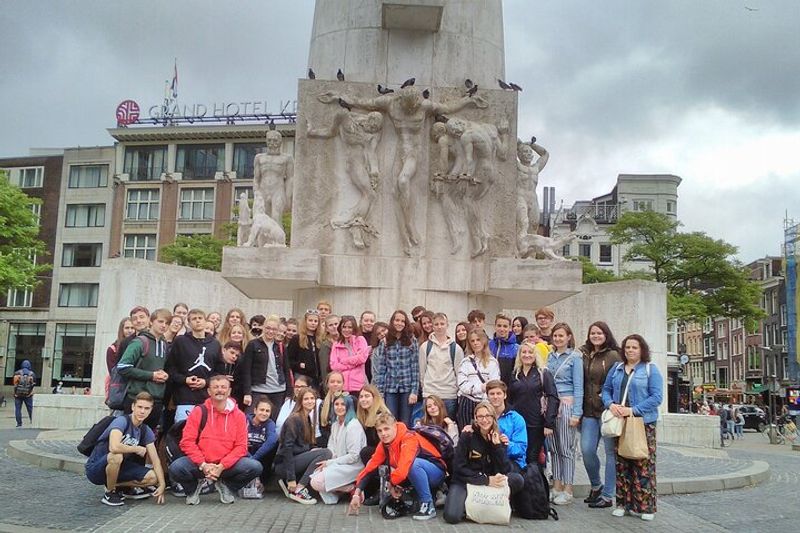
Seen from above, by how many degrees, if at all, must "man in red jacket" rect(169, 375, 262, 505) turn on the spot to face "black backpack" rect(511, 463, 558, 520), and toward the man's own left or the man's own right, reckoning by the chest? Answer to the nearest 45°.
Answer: approximately 90° to the man's own left

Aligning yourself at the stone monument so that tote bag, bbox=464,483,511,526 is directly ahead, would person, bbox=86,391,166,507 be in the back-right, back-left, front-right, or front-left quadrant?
front-right

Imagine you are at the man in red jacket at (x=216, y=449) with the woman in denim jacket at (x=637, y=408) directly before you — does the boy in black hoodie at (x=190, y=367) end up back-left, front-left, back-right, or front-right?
back-left

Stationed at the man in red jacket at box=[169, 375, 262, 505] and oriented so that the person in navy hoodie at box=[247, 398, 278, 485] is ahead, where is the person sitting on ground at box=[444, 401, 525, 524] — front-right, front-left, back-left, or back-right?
front-right

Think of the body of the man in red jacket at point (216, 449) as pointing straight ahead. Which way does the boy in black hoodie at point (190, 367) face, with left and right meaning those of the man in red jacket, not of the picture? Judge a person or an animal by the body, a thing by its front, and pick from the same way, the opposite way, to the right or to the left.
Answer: the same way

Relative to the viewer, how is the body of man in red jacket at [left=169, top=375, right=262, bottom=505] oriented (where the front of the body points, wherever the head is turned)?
toward the camera

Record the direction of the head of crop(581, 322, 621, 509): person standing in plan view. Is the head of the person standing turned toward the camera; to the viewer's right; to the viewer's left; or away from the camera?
toward the camera

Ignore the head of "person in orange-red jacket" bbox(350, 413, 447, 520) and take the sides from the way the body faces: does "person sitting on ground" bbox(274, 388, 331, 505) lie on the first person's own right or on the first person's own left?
on the first person's own right

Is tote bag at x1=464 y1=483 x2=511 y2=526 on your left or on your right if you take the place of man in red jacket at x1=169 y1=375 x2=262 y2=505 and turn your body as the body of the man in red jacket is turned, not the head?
on your left

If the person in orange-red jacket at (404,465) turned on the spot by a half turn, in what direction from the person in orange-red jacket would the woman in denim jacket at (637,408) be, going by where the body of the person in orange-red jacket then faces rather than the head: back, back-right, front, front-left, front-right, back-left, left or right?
front-right

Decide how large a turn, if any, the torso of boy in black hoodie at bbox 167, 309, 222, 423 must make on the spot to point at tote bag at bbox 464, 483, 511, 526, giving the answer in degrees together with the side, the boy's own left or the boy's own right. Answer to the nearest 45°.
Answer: approximately 45° to the boy's own left

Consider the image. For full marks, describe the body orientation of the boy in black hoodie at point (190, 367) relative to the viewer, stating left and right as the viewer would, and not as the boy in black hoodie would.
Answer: facing the viewer

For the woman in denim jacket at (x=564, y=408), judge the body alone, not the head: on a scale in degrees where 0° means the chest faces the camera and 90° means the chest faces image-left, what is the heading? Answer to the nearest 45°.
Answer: approximately 45°

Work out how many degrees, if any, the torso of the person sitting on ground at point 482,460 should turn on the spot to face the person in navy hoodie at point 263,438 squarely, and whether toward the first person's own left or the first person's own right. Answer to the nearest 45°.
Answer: approximately 90° to the first person's own right

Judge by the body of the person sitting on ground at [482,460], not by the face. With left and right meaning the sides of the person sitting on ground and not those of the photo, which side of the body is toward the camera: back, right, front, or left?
front

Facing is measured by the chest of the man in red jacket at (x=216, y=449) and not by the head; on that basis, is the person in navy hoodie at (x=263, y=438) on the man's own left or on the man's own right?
on the man's own left

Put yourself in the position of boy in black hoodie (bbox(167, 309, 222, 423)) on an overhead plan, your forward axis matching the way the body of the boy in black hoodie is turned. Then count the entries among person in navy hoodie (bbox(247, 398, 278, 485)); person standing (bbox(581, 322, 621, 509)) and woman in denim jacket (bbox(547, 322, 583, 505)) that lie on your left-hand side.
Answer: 3
